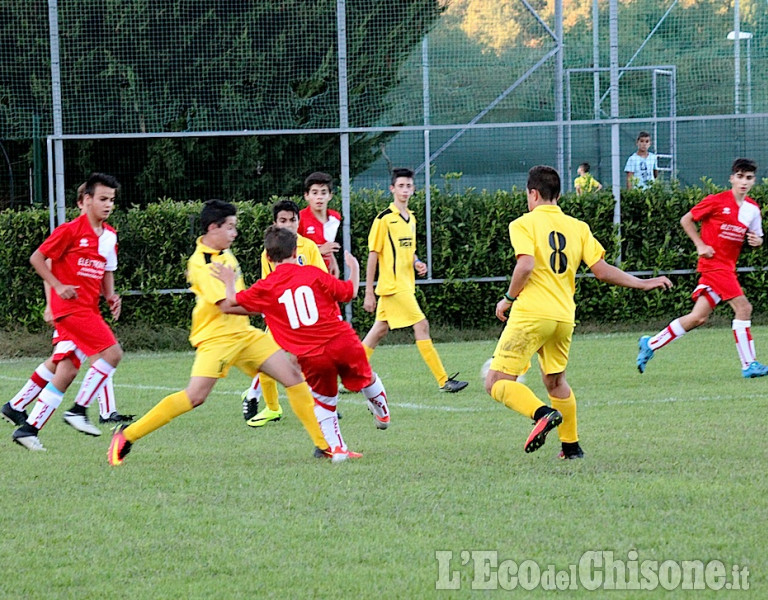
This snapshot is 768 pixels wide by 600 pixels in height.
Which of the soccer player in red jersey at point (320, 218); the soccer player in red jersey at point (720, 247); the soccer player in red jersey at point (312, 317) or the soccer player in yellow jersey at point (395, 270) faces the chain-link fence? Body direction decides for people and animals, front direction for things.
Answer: the soccer player in red jersey at point (312, 317)

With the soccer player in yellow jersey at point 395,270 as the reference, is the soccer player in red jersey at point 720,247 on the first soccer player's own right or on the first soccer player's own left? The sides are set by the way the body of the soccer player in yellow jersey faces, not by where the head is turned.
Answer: on the first soccer player's own left

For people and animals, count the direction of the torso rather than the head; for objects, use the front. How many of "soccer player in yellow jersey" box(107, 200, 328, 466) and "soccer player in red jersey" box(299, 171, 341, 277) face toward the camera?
1

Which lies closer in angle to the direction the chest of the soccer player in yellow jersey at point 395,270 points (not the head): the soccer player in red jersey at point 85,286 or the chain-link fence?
the soccer player in red jersey

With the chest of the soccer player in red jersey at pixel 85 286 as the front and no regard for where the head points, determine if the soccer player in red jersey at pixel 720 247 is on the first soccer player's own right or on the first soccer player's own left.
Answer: on the first soccer player's own left

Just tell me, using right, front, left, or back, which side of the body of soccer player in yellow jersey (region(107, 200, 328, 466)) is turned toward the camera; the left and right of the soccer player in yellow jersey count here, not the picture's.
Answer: right

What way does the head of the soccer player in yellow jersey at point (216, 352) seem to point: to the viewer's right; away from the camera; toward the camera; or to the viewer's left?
to the viewer's right

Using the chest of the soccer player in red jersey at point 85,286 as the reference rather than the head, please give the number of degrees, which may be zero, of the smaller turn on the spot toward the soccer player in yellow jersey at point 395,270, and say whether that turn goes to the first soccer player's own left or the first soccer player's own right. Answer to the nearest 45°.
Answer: approximately 90° to the first soccer player's own left

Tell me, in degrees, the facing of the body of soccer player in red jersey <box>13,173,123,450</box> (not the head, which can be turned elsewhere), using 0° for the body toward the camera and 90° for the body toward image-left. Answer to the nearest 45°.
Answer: approximately 315°

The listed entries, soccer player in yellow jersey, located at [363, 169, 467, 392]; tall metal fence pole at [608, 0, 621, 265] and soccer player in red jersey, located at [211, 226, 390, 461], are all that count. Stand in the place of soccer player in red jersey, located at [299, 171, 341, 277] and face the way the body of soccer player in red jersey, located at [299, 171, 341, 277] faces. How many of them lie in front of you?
1

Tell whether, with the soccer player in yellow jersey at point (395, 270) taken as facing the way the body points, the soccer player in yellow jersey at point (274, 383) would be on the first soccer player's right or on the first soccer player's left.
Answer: on the first soccer player's right

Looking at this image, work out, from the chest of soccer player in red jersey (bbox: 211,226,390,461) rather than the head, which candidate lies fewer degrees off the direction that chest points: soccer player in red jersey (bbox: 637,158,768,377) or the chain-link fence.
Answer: the chain-link fence
